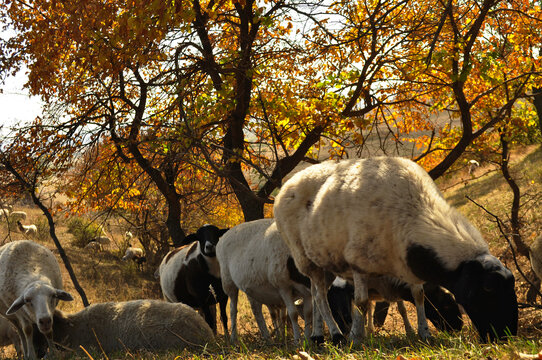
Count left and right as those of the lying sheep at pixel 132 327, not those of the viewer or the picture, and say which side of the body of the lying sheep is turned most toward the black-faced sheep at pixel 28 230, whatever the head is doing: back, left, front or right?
right

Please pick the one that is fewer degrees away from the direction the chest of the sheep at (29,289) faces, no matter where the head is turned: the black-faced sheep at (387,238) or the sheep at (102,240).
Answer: the black-faced sheep

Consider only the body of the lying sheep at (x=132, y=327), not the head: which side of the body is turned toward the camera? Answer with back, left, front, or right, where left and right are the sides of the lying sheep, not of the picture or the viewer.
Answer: left

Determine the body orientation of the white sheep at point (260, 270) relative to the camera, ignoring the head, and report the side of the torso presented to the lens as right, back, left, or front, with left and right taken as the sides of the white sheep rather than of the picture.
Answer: right

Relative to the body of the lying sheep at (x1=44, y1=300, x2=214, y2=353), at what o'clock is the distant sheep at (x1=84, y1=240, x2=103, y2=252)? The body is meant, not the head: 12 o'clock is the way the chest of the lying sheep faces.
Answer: The distant sheep is roughly at 3 o'clock from the lying sheep.

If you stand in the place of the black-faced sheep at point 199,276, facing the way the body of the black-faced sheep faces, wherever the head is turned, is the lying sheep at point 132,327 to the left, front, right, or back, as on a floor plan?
right

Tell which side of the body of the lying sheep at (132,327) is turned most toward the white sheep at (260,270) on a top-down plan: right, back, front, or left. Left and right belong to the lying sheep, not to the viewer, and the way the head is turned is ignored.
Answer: back

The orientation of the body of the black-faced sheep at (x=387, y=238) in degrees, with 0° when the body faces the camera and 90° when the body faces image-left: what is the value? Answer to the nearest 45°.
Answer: approximately 270°

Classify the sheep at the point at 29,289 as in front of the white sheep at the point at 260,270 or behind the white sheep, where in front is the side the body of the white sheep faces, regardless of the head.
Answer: behind

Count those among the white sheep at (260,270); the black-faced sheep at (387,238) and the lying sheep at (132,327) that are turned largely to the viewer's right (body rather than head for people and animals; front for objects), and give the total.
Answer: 2

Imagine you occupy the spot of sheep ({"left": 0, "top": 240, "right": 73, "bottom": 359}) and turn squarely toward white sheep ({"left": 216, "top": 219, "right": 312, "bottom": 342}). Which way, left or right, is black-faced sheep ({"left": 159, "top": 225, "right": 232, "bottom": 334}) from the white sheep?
left

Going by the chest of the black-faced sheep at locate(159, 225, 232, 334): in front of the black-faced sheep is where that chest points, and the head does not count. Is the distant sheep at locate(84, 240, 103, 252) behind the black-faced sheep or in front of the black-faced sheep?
behind

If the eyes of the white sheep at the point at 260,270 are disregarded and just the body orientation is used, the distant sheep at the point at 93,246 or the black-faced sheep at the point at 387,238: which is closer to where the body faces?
the black-faced sheep

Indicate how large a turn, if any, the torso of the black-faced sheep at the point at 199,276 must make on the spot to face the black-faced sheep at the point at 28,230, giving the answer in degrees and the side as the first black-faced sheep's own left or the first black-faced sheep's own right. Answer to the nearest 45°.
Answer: approximately 180°

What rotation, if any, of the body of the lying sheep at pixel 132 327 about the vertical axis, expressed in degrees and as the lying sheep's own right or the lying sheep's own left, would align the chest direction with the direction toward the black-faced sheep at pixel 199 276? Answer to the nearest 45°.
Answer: approximately 135° to the lying sheep's own right
